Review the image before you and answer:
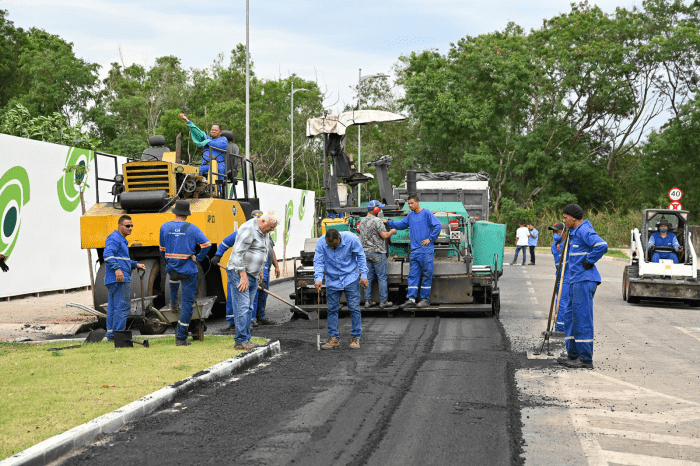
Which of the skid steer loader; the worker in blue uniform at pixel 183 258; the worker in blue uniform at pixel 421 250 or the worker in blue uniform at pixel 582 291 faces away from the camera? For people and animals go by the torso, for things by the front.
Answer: the worker in blue uniform at pixel 183 258

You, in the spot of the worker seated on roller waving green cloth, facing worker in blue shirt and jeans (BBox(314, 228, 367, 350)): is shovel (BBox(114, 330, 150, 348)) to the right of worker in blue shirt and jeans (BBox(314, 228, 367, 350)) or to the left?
right

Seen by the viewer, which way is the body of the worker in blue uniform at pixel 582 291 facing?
to the viewer's left

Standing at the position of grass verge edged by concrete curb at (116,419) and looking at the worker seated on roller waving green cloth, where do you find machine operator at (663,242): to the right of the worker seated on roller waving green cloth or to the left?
right

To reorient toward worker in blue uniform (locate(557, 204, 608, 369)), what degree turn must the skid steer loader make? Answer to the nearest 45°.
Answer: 0° — it already faces them

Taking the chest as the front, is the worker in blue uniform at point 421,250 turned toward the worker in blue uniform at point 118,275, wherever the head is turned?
yes

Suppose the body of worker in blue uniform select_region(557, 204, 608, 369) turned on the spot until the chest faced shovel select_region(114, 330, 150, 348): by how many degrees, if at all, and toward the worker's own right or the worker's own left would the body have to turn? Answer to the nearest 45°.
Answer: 0° — they already face it

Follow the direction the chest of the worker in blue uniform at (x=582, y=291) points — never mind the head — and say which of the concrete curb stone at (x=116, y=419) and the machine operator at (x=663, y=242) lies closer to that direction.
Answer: the concrete curb stone

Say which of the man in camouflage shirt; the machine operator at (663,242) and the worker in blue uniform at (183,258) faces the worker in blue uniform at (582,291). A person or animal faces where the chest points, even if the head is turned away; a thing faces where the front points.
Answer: the machine operator

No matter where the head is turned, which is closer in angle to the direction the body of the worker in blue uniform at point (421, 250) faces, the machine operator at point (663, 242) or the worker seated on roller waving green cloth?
the worker seated on roller waving green cloth

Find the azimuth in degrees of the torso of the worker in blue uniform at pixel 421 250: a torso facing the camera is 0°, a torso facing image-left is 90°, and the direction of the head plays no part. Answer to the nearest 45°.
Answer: approximately 45°

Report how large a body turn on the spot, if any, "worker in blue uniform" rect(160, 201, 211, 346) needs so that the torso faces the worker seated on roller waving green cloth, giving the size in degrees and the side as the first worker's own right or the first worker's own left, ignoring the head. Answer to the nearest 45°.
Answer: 0° — they already face them

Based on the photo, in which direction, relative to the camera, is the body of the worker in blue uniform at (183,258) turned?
away from the camera

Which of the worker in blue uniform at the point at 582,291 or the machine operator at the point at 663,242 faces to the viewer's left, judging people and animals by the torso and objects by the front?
the worker in blue uniform

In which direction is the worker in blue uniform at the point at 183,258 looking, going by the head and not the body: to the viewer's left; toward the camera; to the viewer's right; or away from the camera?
away from the camera
